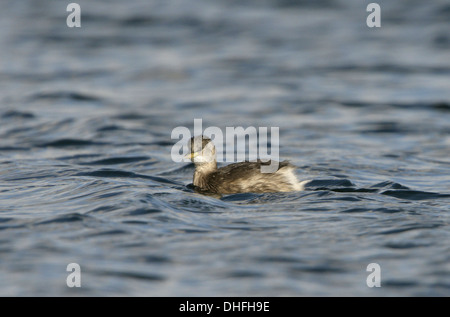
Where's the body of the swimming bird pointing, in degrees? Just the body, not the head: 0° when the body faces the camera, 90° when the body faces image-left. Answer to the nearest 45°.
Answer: approximately 90°
